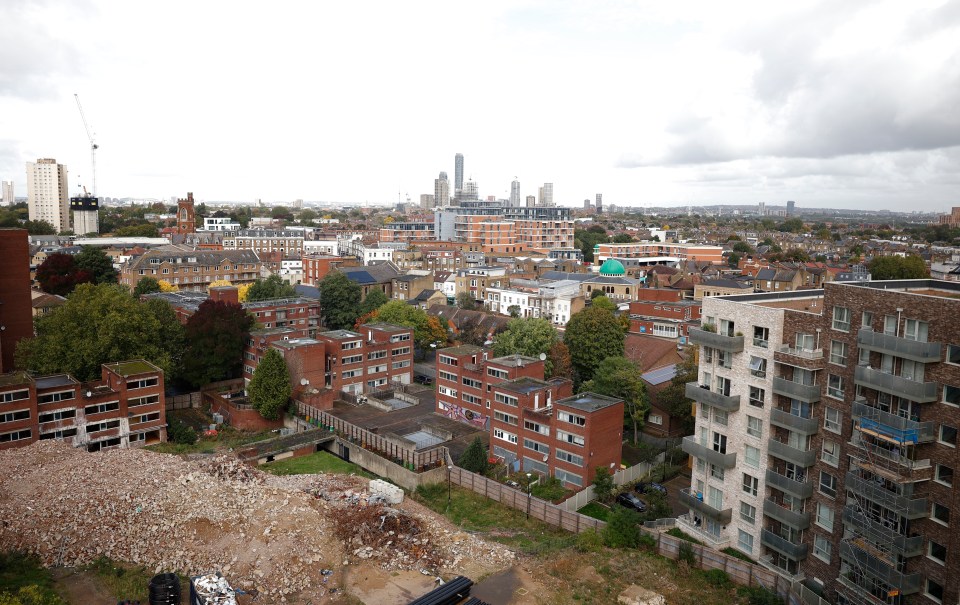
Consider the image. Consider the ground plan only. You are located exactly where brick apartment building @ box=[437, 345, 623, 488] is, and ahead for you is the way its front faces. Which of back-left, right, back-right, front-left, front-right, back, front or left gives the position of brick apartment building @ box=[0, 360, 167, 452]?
front-right

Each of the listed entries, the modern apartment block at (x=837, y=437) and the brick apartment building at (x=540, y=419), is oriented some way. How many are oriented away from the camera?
0

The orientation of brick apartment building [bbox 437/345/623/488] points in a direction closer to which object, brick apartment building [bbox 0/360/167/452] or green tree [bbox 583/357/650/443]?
the brick apartment building

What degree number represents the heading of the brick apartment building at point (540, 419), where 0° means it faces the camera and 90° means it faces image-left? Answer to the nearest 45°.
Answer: approximately 45°

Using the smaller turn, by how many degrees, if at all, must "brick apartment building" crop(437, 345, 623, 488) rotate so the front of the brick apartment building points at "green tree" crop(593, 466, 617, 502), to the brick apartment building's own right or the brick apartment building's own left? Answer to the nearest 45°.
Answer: approximately 90° to the brick apartment building's own left

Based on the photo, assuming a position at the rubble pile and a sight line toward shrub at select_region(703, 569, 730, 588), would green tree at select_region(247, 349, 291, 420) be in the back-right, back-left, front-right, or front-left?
back-left

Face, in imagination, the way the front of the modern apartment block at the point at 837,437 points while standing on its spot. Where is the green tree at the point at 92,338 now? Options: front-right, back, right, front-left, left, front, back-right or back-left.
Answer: front-right

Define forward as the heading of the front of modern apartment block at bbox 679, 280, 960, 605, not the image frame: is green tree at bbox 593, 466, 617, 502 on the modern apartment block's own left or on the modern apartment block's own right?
on the modern apartment block's own right
